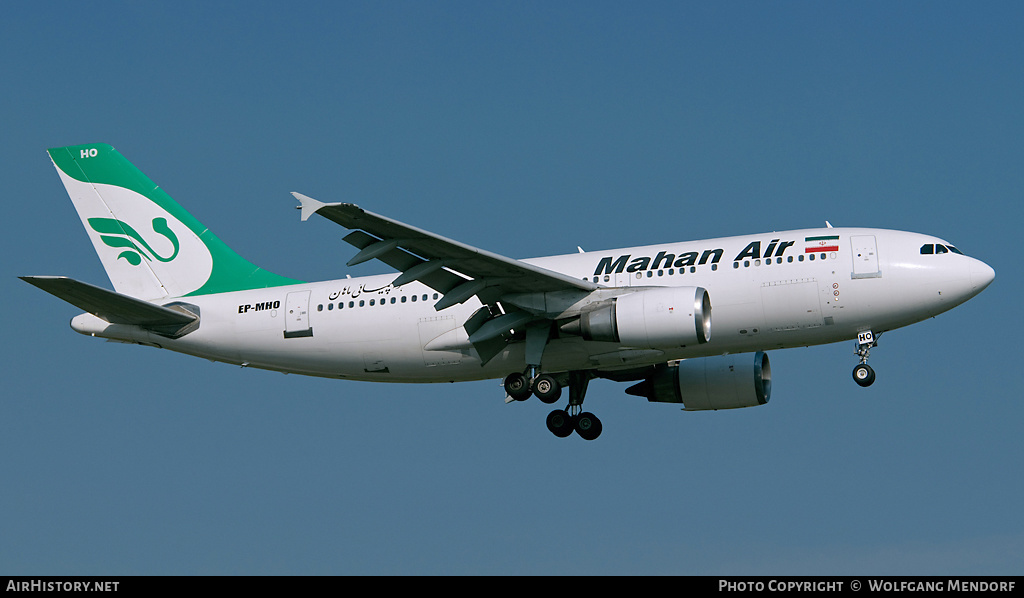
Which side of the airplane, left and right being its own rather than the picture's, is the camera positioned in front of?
right
